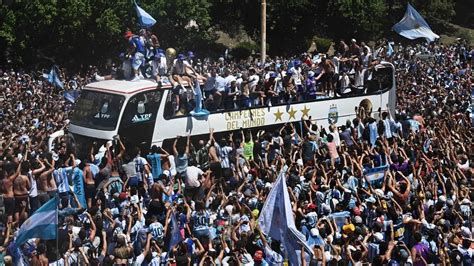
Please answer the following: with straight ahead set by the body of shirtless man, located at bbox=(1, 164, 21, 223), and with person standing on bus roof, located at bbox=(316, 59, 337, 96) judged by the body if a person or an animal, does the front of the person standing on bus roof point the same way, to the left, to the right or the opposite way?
the opposite way

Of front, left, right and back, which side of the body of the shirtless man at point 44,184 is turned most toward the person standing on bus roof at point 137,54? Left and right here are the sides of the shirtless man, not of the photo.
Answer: front

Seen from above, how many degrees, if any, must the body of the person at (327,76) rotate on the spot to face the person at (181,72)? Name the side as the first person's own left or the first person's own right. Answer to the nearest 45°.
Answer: approximately 45° to the first person's own right

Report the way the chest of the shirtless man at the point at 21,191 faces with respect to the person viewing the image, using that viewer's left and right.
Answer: facing away from the viewer and to the right of the viewer

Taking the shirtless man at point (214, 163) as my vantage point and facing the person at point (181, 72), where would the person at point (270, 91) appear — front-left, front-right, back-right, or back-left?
front-right

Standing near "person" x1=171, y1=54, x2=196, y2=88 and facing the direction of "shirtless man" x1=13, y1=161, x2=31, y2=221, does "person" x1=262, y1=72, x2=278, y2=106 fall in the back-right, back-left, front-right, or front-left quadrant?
back-left

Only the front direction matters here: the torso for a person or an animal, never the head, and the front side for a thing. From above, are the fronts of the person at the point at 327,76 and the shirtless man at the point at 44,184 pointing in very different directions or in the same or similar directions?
very different directions

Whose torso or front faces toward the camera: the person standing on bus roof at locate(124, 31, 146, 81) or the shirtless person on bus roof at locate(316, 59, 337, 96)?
the shirtless person on bus roof

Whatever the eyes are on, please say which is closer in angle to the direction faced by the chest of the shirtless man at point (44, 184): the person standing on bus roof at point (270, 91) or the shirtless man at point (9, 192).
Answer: the person standing on bus roof

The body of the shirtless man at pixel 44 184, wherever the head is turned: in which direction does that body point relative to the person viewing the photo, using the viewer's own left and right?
facing away from the viewer and to the right of the viewer

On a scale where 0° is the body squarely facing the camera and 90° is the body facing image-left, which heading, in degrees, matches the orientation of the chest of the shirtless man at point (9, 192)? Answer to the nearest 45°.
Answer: approximately 225°

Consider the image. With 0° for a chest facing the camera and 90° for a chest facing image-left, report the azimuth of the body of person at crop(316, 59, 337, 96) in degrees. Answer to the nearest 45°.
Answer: approximately 0°

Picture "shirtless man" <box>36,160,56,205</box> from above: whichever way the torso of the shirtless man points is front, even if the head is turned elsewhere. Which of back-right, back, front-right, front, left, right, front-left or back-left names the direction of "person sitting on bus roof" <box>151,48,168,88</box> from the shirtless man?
front

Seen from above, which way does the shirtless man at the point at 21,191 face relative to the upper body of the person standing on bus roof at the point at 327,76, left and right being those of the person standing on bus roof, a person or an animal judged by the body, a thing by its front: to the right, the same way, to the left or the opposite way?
the opposite way
